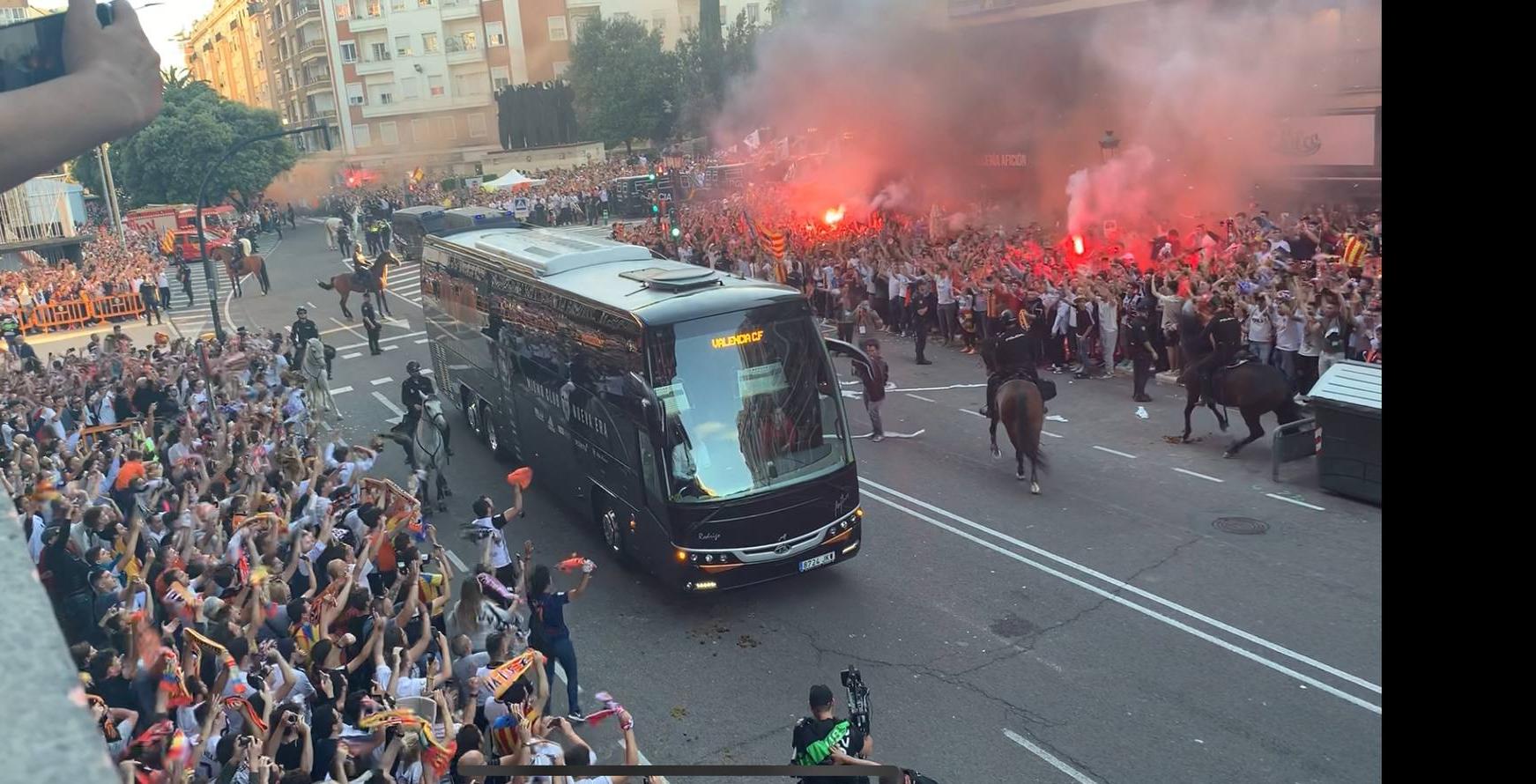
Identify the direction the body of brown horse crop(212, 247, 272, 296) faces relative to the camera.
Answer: to the viewer's left

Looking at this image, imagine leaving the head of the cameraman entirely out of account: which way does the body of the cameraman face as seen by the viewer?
away from the camera

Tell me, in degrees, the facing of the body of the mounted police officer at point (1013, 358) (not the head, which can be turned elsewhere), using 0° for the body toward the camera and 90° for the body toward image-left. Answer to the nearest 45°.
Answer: approximately 135°

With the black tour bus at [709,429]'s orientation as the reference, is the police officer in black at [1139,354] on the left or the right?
on its left

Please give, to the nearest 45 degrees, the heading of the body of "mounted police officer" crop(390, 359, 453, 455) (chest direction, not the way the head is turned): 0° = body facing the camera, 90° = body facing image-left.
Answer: approximately 315°

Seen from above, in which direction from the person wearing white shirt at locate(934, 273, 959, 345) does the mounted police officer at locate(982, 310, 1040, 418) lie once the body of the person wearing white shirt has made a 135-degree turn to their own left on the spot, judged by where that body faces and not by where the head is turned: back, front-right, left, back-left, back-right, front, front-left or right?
right

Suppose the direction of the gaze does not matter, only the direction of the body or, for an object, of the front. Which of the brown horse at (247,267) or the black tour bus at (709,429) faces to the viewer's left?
the brown horse

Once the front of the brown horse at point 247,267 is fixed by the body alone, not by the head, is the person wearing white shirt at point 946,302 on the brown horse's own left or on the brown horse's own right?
on the brown horse's own left

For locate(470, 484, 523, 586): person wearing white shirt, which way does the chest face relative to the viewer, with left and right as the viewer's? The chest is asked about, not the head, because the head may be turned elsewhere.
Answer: facing away from the viewer and to the right of the viewer

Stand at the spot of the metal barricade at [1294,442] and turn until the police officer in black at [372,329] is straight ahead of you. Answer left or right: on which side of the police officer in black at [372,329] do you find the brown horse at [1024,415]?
left
